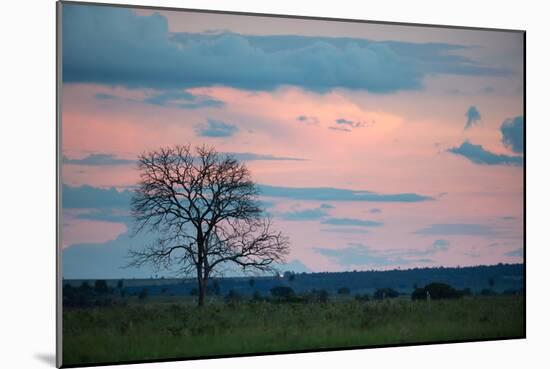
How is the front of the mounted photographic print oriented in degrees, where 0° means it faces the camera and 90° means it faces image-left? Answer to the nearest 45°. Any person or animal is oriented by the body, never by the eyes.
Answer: approximately 315°
